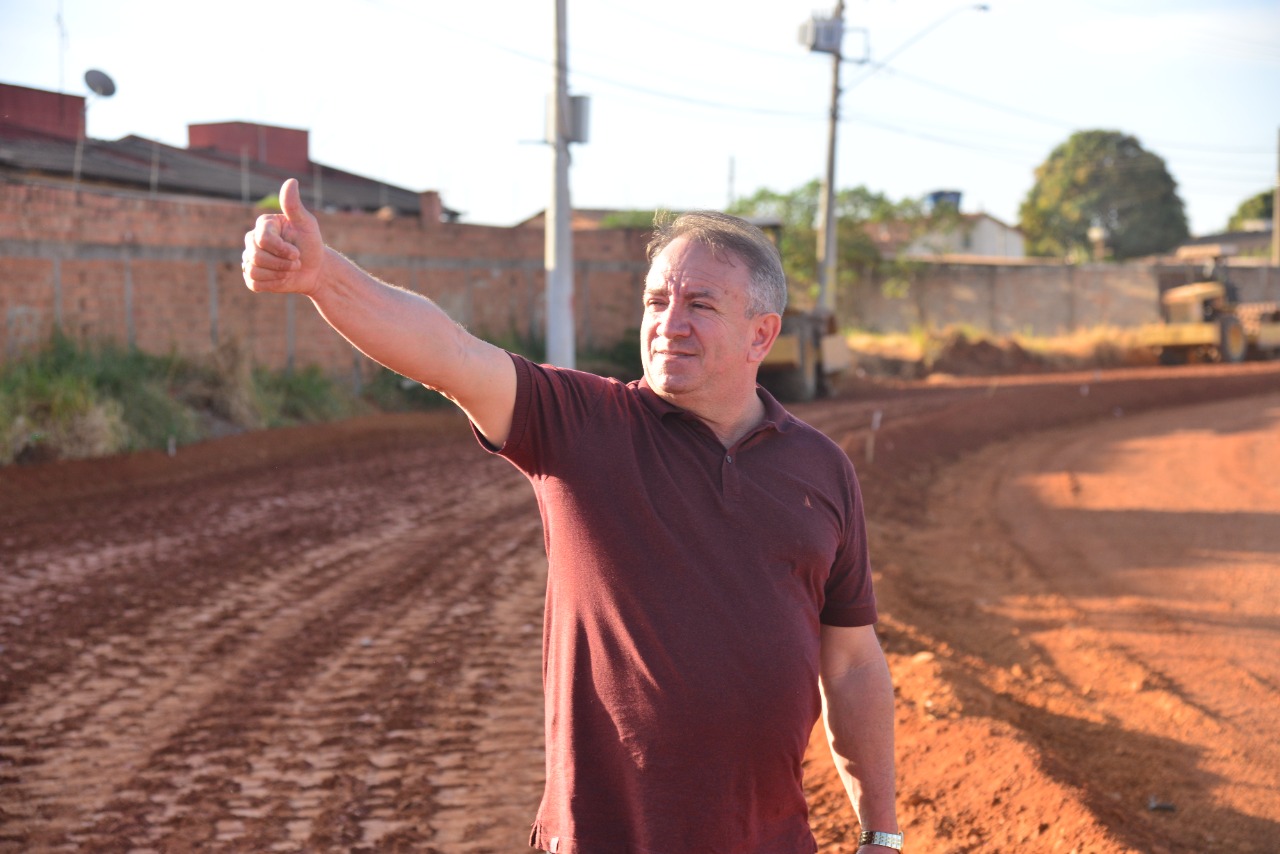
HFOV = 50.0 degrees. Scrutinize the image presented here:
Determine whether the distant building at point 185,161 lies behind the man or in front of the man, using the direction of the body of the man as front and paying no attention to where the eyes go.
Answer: behind

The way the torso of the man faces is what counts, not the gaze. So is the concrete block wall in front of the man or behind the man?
behind

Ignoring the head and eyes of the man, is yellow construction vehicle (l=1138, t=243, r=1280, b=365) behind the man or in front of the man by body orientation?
behind

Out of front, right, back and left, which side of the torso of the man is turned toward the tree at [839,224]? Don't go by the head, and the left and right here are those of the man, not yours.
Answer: back

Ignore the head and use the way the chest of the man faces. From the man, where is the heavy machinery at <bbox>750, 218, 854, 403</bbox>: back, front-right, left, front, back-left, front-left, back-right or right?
back

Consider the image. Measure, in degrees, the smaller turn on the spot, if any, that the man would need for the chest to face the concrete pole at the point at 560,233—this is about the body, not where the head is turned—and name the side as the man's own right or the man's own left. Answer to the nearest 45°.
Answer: approximately 180°

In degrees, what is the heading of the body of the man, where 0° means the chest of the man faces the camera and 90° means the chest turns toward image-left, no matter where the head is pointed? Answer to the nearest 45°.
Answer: approximately 0°

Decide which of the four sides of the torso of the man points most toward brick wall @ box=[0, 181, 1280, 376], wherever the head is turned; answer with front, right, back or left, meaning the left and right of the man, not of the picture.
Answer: back

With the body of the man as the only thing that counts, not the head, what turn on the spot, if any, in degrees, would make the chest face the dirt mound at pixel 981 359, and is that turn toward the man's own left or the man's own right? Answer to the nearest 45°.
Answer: approximately 180°

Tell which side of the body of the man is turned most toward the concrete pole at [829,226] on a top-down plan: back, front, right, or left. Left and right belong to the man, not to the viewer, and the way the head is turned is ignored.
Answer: back
